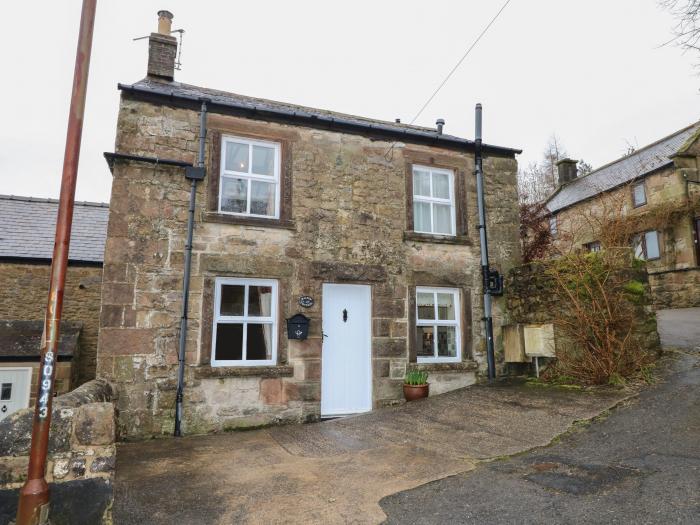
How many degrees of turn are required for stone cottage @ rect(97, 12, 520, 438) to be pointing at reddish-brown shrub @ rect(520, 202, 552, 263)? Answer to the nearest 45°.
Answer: approximately 90° to its left

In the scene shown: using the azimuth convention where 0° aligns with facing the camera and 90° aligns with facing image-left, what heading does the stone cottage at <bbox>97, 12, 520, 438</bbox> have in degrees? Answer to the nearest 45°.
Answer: approximately 315°

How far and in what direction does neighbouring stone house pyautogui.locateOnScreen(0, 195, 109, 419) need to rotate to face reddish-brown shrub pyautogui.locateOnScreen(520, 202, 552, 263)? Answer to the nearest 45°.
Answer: approximately 45° to its left

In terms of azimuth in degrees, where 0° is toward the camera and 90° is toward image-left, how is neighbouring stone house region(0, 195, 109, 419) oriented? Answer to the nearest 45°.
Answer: approximately 0°

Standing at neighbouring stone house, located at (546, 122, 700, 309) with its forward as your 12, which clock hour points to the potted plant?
The potted plant is roughly at 11 o'clock from the neighbouring stone house.

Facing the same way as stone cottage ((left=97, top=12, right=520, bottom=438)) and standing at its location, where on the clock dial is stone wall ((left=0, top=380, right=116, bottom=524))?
The stone wall is roughly at 2 o'clock from the stone cottage.

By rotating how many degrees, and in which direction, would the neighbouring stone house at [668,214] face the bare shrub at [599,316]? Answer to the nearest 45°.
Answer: approximately 45° to its left

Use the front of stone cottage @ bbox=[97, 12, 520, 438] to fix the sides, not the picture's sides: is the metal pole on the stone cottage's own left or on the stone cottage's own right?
on the stone cottage's own right
